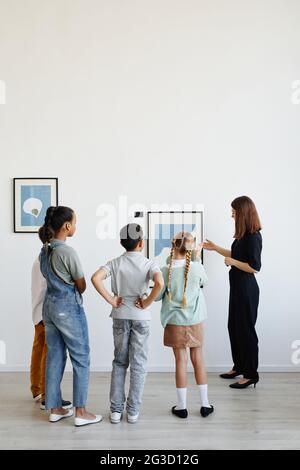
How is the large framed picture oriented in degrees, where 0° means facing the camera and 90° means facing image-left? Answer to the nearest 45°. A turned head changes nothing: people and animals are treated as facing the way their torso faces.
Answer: approximately 0°

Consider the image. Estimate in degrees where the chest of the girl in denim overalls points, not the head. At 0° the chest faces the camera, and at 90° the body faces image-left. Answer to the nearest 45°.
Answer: approximately 225°

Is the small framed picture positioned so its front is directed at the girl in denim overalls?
yes

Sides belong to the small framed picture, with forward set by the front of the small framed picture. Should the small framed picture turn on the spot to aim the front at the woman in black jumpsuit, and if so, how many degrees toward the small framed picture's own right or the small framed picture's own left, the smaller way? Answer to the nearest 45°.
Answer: approximately 45° to the small framed picture's own left

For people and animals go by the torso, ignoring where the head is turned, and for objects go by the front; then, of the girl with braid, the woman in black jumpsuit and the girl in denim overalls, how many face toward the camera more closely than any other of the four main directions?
0

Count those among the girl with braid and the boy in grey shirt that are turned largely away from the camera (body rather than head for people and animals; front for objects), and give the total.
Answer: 2

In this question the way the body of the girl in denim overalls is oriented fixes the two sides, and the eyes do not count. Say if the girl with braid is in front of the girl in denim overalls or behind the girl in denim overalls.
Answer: in front

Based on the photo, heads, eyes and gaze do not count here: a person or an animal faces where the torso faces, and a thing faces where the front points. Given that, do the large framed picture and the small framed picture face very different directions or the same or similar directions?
same or similar directions

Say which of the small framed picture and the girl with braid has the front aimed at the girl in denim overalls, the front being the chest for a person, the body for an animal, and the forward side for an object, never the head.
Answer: the small framed picture

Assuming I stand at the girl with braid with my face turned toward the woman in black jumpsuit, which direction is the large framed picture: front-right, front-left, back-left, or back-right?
front-left

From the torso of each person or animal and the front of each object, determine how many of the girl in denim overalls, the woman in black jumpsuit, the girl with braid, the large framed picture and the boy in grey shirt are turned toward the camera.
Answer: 1

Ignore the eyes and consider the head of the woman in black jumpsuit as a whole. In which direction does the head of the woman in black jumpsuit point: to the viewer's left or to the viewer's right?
to the viewer's left

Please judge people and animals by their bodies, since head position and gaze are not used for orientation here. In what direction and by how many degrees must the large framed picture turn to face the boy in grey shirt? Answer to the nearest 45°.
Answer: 0° — it already faces them

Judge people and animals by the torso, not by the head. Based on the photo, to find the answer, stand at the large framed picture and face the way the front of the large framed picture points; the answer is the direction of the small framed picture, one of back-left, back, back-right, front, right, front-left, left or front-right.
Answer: right

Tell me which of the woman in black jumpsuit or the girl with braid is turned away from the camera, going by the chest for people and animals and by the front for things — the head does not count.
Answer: the girl with braid

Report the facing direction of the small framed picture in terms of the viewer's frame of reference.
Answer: facing the viewer

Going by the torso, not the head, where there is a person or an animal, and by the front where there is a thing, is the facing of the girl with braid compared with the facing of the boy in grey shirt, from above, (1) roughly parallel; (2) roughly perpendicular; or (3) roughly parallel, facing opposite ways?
roughly parallel

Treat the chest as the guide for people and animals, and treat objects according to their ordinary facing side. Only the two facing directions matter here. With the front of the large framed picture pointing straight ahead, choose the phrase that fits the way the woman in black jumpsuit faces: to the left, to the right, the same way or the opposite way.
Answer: to the right

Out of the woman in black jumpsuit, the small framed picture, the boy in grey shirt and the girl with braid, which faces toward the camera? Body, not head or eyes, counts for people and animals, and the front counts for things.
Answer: the small framed picture

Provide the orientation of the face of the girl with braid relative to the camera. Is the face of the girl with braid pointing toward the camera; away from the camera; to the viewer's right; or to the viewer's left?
away from the camera

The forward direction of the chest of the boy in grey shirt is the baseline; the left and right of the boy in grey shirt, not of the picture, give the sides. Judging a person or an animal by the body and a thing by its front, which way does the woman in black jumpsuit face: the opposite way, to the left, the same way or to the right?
to the left
